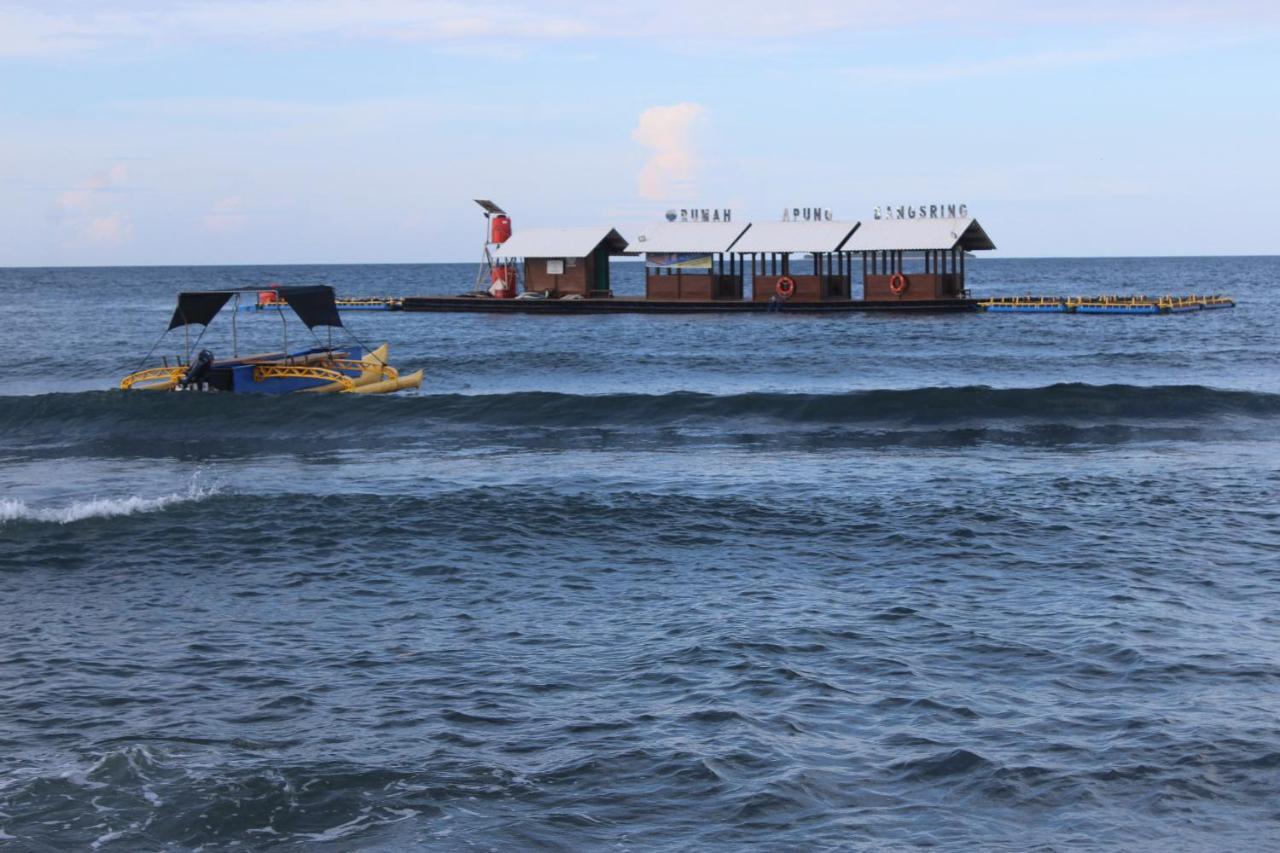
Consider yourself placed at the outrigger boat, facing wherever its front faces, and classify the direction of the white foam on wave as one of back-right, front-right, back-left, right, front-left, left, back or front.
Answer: back-right

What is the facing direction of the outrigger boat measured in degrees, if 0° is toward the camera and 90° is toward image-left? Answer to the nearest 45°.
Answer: approximately 225°

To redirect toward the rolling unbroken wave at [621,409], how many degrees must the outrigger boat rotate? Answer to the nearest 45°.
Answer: approximately 90° to its right

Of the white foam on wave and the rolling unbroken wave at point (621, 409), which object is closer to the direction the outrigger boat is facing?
the rolling unbroken wave
